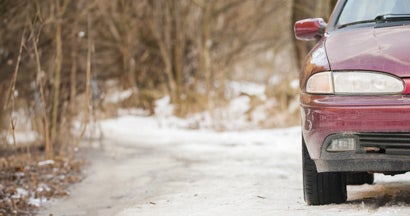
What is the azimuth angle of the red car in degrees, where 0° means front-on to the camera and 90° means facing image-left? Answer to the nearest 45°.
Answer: approximately 0°
